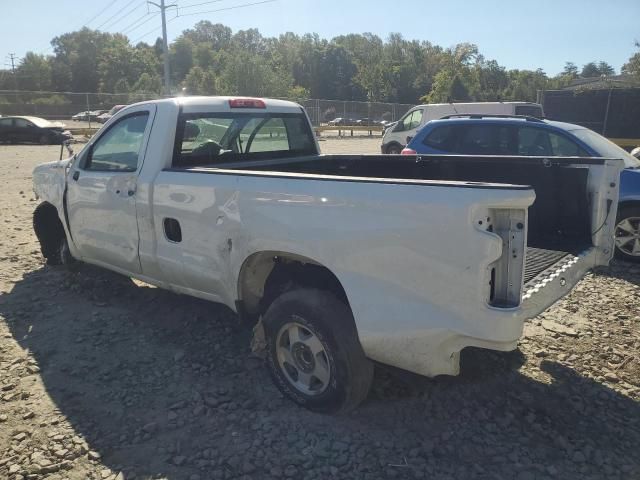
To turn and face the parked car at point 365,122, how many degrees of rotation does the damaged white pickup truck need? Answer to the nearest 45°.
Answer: approximately 45° to its right

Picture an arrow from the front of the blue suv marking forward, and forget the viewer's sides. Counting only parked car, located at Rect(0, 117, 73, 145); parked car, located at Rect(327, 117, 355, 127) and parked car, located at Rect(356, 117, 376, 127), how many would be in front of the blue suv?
0

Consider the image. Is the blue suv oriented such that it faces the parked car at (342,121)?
no

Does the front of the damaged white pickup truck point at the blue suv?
no

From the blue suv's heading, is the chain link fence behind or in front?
behind

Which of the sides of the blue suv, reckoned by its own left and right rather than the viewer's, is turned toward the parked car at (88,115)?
back

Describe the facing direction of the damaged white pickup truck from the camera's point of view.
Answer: facing away from the viewer and to the left of the viewer

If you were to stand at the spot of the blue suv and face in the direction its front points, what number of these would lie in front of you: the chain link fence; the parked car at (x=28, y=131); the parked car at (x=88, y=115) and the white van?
0

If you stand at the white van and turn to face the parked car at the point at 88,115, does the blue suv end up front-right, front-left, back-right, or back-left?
back-left

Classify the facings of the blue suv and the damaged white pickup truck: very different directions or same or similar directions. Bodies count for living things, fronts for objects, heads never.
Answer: very different directions

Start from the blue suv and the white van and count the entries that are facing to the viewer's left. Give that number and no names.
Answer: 1

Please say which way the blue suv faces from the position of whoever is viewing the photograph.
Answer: facing the viewer and to the right of the viewer

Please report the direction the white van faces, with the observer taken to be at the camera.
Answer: facing to the left of the viewer

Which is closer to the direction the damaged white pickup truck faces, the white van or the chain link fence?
the chain link fence

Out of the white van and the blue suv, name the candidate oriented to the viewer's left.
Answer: the white van

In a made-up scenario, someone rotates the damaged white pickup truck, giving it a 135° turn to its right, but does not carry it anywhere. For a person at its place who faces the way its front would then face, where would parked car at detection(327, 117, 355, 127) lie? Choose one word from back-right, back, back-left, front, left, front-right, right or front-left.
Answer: left
